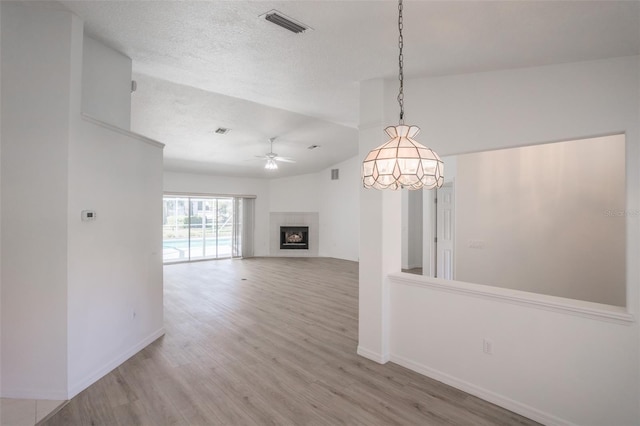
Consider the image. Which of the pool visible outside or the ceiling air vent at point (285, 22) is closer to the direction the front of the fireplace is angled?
the ceiling air vent

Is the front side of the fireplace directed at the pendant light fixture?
yes

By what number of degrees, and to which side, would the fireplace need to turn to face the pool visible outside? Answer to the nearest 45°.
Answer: approximately 90° to its right

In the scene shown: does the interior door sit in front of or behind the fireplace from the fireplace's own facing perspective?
in front

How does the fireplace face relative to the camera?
toward the camera

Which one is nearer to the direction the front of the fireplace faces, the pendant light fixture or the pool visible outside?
the pendant light fixture

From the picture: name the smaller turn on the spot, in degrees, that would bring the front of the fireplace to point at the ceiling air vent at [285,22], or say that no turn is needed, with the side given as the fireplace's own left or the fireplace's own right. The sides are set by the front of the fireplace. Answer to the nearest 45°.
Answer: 0° — it already faces it

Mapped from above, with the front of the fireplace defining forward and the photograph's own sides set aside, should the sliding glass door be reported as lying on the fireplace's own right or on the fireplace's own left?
on the fireplace's own right

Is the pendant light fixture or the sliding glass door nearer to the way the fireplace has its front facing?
the pendant light fixture
